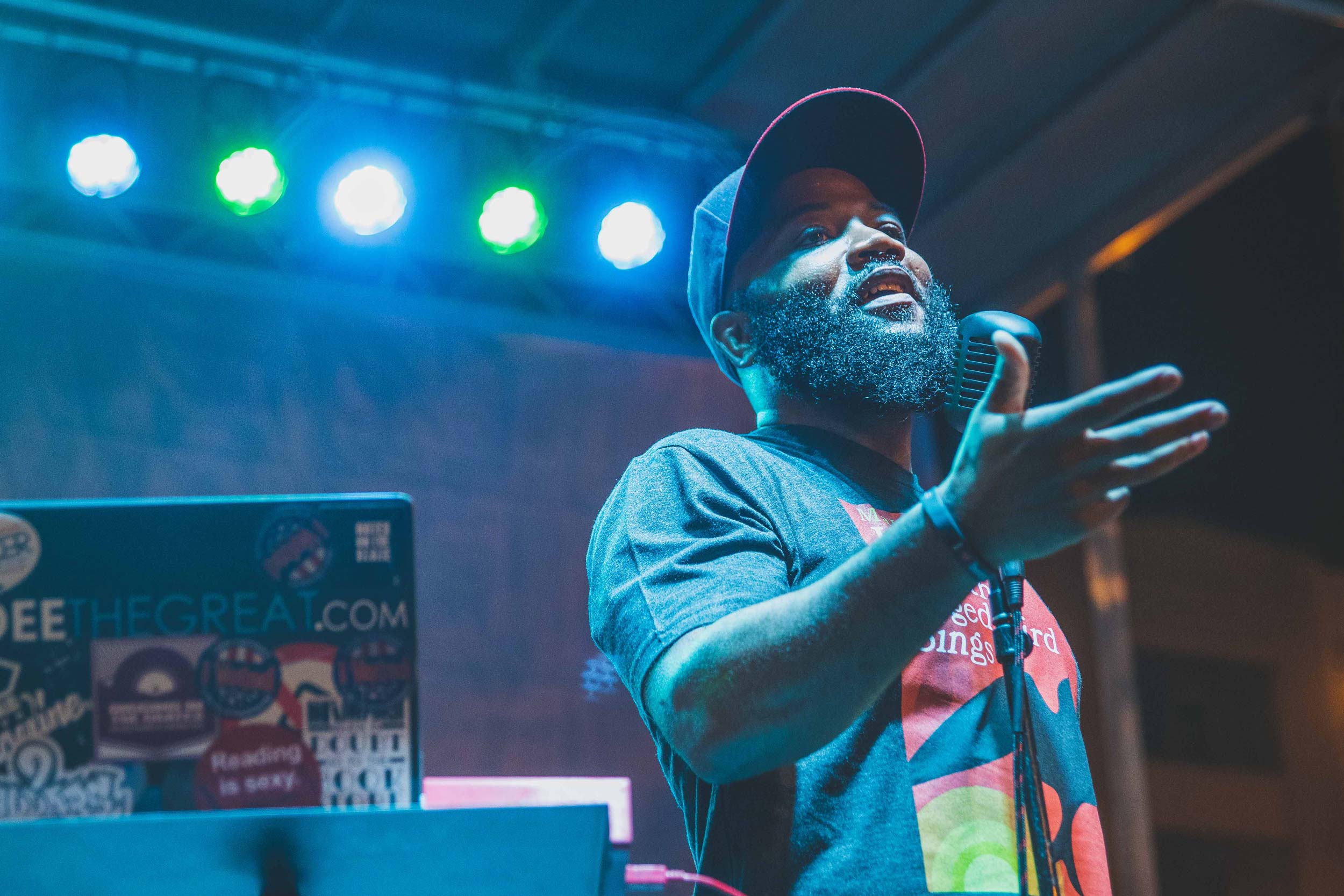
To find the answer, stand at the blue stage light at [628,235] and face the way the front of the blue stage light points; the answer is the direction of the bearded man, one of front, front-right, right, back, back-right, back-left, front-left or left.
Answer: front

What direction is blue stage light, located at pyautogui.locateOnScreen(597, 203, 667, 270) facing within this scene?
toward the camera

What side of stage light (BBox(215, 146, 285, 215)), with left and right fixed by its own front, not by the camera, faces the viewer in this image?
front

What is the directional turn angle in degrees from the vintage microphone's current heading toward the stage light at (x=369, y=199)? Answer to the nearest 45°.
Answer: approximately 45° to its right

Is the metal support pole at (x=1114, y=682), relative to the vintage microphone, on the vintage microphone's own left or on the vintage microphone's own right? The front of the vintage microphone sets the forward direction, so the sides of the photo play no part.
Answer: on the vintage microphone's own right

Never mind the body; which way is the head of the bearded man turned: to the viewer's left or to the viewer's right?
to the viewer's right

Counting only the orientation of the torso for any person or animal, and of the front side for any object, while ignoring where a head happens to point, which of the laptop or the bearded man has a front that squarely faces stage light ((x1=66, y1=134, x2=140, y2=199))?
the laptop

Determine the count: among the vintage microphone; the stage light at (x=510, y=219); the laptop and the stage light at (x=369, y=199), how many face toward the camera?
2

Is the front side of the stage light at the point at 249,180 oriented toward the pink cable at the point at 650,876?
yes

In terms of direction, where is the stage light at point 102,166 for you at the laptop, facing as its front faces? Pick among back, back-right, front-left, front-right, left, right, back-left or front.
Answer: front

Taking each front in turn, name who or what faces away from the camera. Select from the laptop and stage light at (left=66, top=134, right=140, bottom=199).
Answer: the laptop

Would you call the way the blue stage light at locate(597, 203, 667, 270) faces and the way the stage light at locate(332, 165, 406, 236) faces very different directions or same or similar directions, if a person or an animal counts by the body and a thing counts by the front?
same or similar directions

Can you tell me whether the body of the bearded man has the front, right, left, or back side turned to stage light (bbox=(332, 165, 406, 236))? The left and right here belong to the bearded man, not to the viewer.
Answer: back

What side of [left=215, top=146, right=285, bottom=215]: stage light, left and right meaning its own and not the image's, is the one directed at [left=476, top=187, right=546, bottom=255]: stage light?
left

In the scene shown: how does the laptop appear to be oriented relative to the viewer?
away from the camera

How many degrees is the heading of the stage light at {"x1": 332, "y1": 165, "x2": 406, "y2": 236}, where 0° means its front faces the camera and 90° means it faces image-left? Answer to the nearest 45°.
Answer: approximately 0°

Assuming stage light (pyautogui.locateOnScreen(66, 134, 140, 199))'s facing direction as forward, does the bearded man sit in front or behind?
in front

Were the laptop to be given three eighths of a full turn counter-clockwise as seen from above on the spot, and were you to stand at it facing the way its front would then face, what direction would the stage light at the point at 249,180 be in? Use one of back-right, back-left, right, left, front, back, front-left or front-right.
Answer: back-right

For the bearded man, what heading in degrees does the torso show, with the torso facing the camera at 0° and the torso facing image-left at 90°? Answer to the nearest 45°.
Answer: approximately 315°
